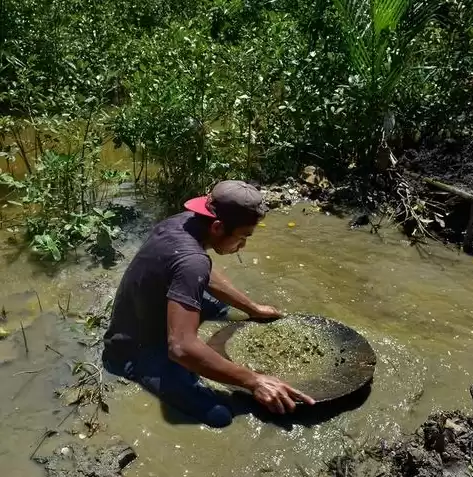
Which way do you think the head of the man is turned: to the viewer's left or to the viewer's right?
to the viewer's right

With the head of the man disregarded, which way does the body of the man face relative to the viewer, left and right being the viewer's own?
facing to the right of the viewer
